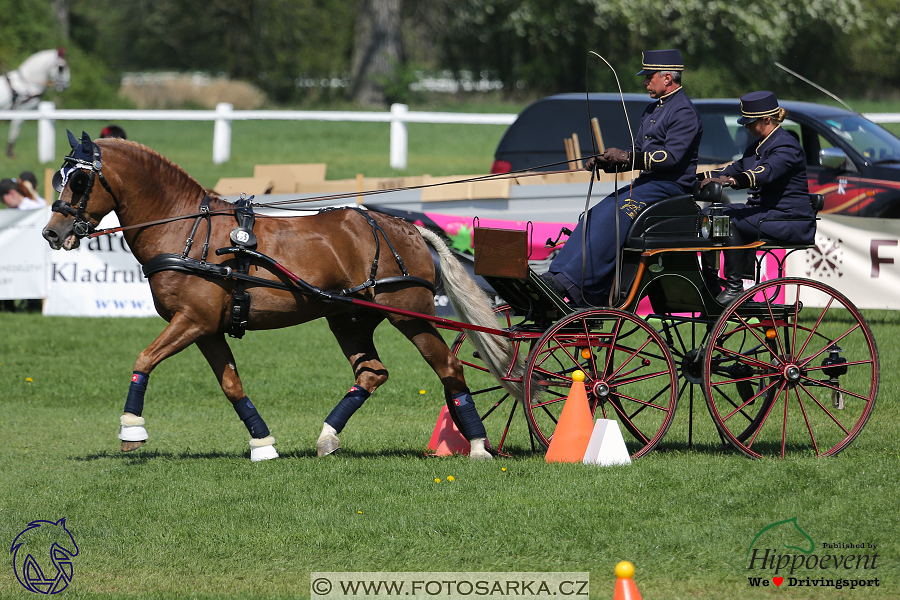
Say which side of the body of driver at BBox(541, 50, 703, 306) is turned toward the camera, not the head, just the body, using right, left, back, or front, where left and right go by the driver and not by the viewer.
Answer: left

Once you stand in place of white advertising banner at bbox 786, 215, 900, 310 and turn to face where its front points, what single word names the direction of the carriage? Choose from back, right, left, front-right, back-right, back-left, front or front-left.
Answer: front

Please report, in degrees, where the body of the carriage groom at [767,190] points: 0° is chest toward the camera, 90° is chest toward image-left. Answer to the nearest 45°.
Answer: approximately 90°

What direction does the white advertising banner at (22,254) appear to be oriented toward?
toward the camera

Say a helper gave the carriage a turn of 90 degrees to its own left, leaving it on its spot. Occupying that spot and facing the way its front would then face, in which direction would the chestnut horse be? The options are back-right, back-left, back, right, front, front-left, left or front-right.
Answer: right

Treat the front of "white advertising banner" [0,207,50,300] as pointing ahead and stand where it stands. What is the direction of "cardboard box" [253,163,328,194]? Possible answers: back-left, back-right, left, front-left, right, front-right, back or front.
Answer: left

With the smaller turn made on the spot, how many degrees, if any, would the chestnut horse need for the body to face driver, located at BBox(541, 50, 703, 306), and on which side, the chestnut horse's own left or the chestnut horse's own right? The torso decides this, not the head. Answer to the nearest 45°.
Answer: approximately 180°

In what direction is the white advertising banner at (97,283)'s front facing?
toward the camera

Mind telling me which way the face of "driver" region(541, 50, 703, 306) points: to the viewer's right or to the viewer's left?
to the viewer's left

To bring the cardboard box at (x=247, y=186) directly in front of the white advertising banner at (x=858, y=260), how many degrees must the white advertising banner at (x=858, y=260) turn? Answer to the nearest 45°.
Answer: approximately 90° to its right

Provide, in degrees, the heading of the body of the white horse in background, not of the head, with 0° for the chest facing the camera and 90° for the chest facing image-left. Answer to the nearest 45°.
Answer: approximately 270°

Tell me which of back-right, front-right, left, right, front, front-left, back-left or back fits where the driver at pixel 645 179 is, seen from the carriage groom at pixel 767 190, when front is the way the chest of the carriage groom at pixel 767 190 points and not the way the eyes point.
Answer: front

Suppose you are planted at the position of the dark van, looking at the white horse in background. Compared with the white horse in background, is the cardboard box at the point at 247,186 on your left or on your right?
left

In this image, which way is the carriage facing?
to the viewer's left

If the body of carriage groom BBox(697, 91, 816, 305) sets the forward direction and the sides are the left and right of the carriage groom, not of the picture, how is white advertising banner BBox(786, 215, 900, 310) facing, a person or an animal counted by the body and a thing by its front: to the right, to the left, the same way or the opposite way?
to the left

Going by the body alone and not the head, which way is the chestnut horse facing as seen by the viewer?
to the viewer's left
